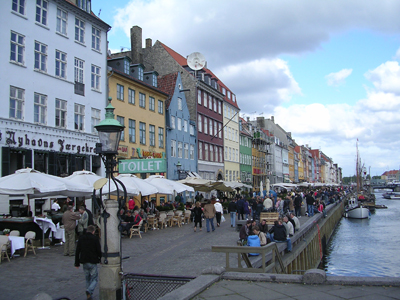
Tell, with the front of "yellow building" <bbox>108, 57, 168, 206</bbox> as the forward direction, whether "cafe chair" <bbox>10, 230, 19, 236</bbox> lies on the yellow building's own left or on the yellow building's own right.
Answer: on the yellow building's own right

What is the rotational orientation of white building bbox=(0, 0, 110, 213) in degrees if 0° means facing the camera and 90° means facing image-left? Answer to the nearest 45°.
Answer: approximately 315°

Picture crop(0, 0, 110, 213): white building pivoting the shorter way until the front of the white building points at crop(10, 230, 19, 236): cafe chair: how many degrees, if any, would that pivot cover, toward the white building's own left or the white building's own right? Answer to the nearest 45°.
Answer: approximately 45° to the white building's own right

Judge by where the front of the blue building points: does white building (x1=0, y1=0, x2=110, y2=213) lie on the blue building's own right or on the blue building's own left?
on the blue building's own right

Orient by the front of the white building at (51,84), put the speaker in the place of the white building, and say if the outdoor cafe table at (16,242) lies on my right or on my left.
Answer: on my right

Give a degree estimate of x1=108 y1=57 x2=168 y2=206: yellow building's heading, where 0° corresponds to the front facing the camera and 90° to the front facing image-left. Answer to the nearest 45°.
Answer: approximately 315°
